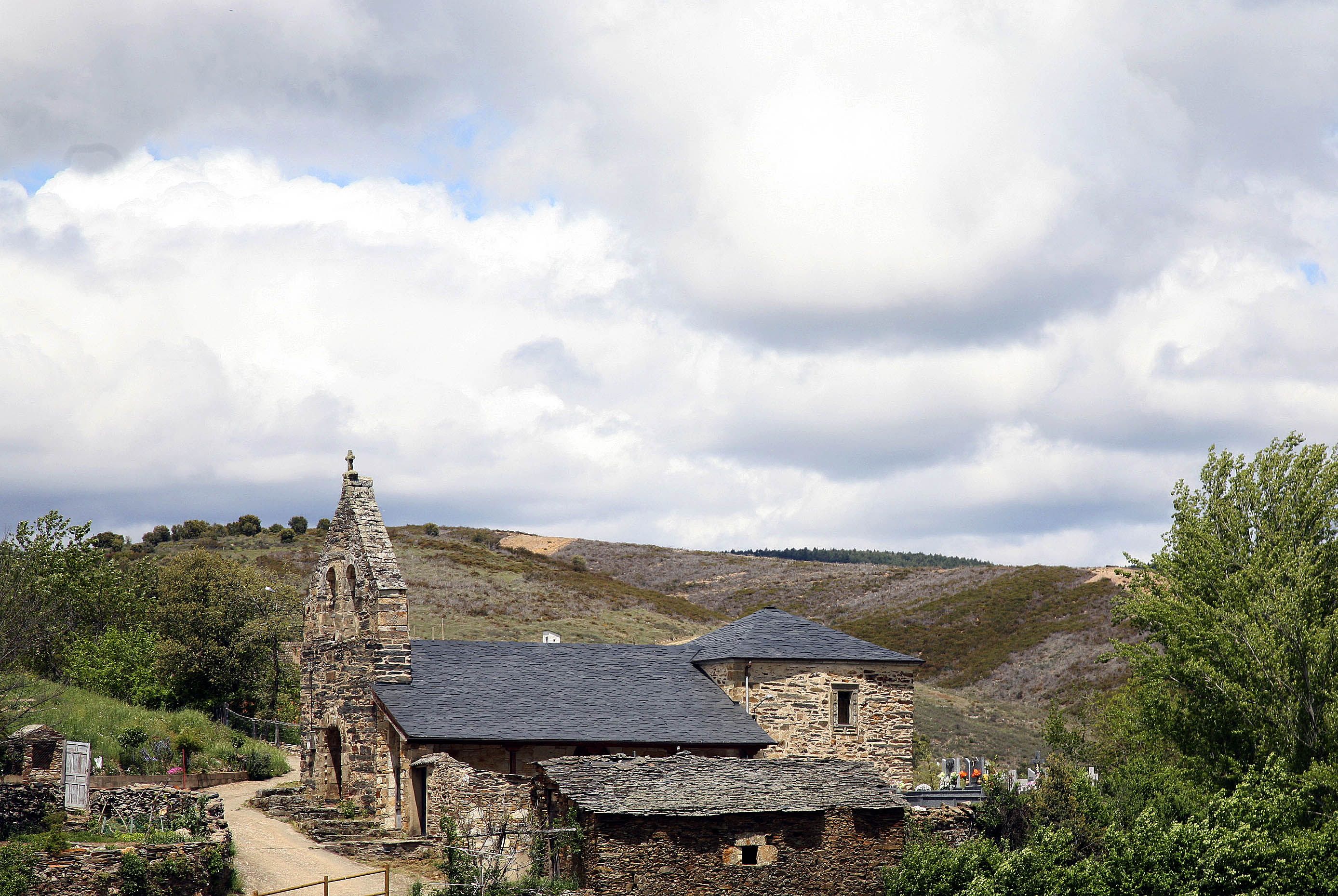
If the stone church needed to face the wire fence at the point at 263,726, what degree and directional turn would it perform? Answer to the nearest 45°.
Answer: approximately 90° to its right

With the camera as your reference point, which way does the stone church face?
facing the viewer and to the left of the viewer

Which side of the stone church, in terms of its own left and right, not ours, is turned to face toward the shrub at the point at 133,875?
front

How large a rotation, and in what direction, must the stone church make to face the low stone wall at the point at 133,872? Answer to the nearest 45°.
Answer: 0° — it already faces it

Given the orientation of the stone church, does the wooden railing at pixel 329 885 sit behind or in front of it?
in front

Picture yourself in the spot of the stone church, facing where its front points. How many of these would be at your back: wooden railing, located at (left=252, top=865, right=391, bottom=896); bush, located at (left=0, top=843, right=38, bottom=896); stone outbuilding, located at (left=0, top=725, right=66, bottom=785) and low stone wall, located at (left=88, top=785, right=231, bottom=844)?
0

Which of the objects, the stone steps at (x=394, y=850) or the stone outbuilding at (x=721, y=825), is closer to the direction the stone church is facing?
the stone steps

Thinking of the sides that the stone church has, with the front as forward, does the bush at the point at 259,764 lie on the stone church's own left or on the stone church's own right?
on the stone church's own right

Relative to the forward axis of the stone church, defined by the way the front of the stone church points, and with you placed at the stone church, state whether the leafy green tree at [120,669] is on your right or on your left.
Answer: on your right

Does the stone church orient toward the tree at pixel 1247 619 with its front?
no

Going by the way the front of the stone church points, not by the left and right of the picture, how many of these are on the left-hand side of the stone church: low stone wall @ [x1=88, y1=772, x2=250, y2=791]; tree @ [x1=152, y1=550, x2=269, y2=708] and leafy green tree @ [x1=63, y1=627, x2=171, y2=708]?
0

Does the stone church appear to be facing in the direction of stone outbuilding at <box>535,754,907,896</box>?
no

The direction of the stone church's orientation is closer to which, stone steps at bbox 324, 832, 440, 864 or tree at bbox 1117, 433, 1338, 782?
the stone steps

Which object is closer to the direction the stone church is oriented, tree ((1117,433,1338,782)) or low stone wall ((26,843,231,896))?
the low stone wall
